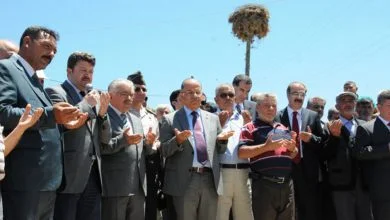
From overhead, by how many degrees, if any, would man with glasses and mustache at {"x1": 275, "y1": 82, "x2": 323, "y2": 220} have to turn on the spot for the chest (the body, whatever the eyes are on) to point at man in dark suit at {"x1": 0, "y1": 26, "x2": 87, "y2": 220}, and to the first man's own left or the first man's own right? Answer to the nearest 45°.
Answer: approximately 45° to the first man's own right

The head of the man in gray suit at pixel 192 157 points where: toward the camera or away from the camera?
toward the camera

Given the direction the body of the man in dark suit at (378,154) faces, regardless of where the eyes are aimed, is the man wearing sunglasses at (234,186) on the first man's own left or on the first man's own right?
on the first man's own right

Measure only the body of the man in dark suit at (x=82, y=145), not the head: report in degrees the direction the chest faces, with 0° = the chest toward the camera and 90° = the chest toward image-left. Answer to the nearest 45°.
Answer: approximately 315°

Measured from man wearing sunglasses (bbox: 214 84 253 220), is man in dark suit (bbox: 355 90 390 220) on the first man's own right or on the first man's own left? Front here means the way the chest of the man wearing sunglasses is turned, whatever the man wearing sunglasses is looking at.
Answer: on the first man's own left

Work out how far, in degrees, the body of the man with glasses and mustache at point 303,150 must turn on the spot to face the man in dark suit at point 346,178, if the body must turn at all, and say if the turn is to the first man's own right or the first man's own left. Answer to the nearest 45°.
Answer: approximately 90° to the first man's own left

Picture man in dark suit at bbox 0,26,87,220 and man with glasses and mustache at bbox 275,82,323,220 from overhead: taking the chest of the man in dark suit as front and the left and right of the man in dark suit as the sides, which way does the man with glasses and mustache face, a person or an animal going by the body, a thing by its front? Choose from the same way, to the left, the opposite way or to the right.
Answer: to the right

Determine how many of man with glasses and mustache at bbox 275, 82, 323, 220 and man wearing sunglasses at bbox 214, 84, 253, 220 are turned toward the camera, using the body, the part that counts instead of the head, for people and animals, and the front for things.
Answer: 2

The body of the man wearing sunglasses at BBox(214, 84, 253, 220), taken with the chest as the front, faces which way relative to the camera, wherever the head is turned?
toward the camera

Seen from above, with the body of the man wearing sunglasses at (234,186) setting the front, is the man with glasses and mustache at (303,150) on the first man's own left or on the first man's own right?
on the first man's own left

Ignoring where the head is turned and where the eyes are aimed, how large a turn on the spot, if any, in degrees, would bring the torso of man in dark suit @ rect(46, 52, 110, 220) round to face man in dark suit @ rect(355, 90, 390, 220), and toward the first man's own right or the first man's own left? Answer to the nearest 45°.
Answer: approximately 45° to the first man's own left

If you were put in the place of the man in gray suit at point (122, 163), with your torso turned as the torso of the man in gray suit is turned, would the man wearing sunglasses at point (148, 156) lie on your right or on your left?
on your left

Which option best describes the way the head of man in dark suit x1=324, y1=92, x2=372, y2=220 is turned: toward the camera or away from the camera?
toward the camera

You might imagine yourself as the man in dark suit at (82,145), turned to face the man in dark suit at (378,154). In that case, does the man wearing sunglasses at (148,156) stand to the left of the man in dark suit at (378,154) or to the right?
left

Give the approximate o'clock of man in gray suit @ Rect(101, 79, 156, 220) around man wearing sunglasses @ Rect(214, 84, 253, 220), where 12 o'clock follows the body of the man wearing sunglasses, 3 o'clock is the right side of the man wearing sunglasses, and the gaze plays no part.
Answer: The man in gray suit is roughly at 2 o'clock from the man wearing sunglasses.

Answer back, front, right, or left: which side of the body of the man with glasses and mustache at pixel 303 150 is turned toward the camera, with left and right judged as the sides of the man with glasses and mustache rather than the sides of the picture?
front

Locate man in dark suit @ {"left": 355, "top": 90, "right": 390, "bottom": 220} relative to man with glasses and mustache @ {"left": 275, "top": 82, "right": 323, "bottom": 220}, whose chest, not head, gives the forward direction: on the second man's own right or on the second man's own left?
on the second man's own left

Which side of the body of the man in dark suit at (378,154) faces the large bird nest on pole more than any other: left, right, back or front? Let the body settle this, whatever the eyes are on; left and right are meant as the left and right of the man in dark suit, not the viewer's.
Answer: back

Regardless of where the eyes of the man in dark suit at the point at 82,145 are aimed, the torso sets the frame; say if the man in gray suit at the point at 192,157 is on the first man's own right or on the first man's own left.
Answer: on the first man's own left
